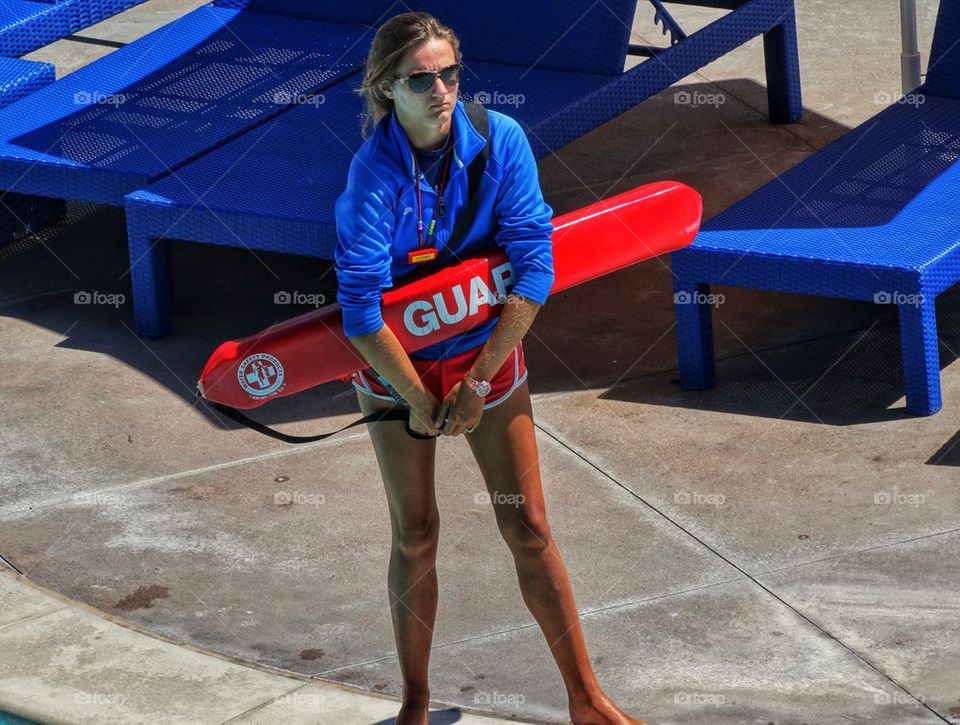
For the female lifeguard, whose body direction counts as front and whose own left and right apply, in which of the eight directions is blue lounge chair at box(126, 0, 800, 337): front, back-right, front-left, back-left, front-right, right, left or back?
back

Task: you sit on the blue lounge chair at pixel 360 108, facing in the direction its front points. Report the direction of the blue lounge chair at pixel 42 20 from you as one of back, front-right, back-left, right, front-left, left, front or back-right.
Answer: right

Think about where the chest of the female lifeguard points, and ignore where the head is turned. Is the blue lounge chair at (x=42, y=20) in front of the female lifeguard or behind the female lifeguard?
behind

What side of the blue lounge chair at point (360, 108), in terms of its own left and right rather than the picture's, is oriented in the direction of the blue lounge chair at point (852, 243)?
left

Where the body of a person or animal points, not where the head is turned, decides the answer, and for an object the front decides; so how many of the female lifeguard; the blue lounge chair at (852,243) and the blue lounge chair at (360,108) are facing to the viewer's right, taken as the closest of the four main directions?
0

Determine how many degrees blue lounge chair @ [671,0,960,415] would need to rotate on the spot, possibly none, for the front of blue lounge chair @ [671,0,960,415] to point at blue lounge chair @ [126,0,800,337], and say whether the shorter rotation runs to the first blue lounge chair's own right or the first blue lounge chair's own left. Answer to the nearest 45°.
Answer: approximately 90° to the first blue lounge chair's own right

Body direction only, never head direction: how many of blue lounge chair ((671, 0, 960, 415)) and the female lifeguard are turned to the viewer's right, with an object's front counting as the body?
0

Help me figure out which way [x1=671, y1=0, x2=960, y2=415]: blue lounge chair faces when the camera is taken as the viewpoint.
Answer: facing the viewer and to the left of the viewer

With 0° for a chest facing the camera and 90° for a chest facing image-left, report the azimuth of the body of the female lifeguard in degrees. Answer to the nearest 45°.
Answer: approximately 0°

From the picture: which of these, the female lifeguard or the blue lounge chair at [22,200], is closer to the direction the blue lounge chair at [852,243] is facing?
the female lifeguard

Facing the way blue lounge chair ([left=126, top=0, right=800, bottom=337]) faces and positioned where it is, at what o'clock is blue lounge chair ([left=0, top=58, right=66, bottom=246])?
blue lounge chair ([left=0, top=58, right=66, bottom=246]) is roughly at 2 o'clock from blue lounge chair ([left=126, top=0, right=800, bottom=337]).
